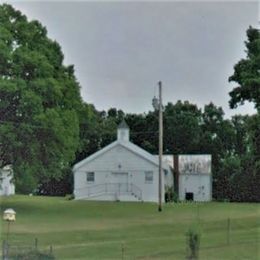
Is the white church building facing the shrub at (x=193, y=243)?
yes

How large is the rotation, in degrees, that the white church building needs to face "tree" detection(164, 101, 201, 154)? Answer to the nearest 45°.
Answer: approximately 135° to its left

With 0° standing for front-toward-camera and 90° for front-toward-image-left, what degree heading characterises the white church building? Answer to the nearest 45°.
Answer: approximately 0°

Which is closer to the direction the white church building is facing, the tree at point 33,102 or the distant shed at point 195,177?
the tree

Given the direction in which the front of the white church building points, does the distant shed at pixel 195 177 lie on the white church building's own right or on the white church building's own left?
on the white church building's own left

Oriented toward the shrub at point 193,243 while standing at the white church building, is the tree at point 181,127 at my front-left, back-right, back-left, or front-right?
back-left
